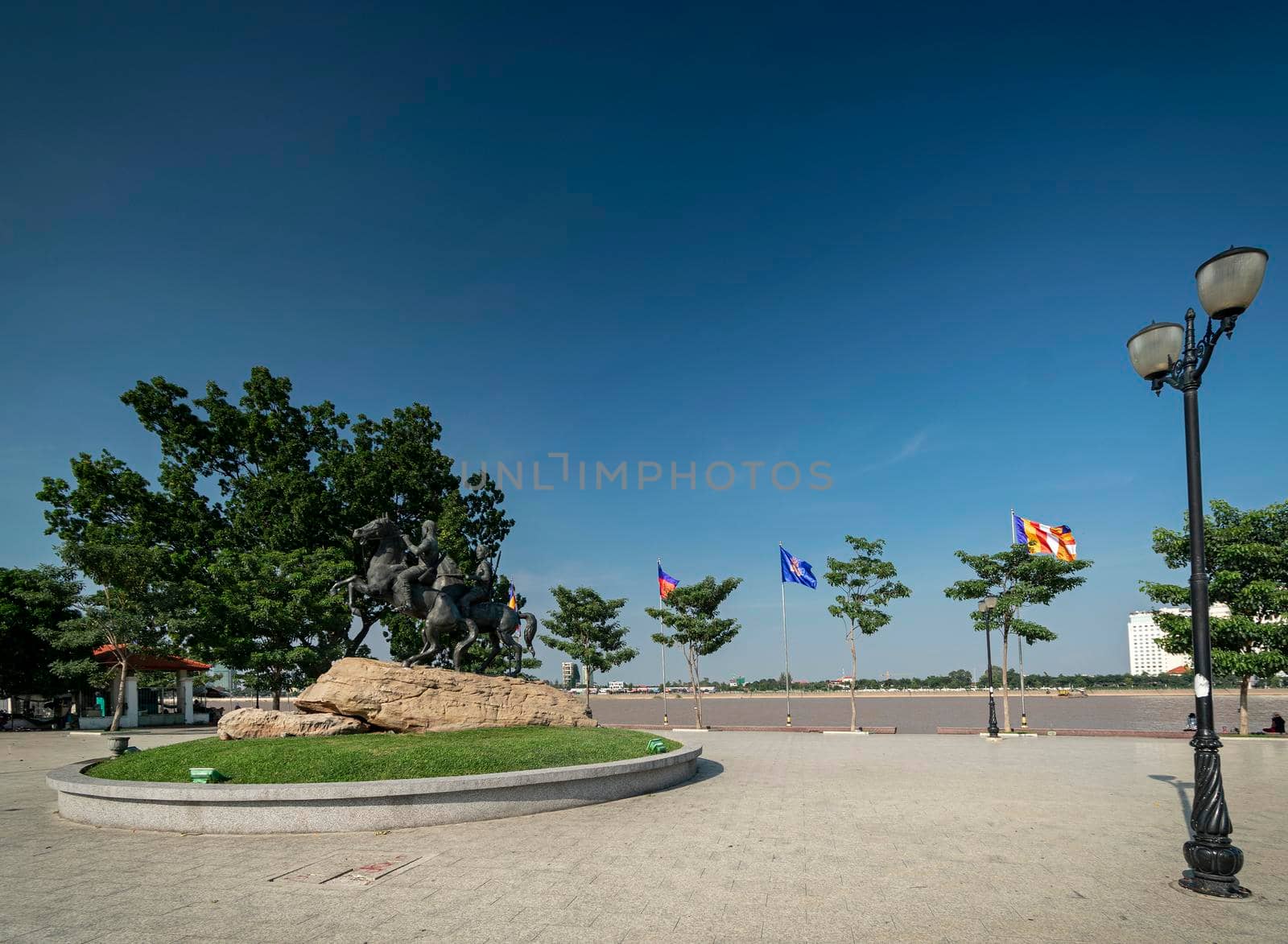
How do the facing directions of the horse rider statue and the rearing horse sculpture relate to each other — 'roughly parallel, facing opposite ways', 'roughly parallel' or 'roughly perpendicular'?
roughly parallel

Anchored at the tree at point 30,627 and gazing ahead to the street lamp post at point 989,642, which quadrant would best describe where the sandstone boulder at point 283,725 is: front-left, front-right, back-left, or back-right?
front-right

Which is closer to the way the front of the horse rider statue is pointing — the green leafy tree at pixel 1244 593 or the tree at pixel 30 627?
the tree

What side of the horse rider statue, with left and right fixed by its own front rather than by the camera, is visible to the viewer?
left

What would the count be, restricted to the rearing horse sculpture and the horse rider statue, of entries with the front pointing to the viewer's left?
2

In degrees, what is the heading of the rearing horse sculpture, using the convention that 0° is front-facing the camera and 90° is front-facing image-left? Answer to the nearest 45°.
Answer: approximately 90°

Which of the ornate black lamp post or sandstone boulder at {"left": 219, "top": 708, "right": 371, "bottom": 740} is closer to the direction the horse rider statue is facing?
the sandstone boulder

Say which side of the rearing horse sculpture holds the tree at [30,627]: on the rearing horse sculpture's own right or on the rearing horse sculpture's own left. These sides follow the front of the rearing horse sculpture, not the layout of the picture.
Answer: on the rearing horse sculpture's own right
